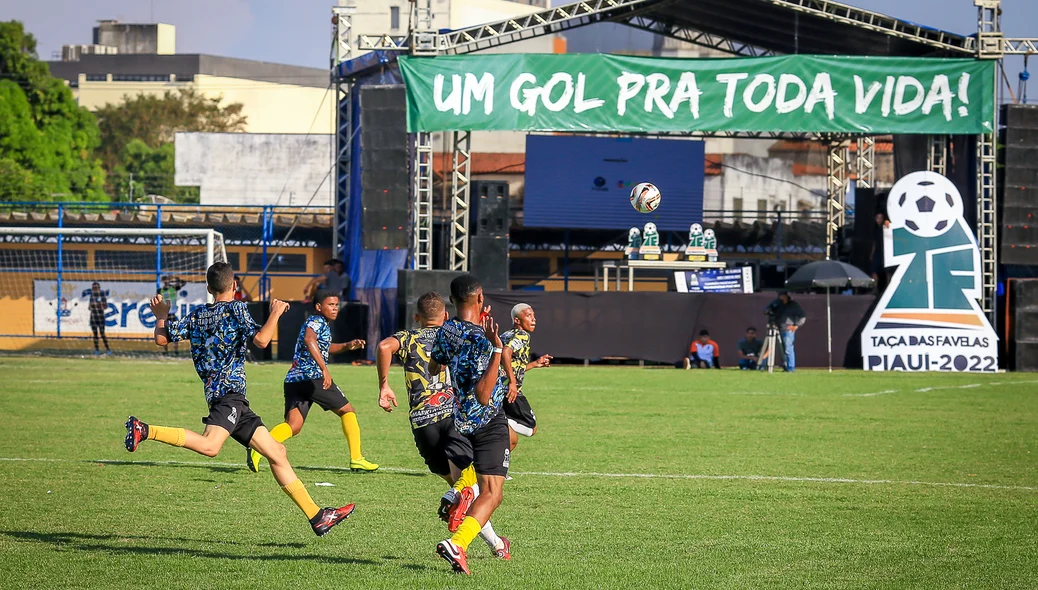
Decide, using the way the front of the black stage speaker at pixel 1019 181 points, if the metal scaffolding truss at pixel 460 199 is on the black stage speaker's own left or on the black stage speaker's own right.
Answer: on the black stage speaker's own right

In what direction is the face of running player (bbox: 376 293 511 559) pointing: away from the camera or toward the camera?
away from the camera

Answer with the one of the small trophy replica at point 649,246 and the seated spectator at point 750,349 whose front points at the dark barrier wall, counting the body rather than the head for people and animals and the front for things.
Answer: the small trophy replica

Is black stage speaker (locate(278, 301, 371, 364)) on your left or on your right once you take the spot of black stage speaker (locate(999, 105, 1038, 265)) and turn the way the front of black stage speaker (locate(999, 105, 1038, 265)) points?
on your right

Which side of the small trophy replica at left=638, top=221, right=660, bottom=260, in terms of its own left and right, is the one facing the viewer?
front

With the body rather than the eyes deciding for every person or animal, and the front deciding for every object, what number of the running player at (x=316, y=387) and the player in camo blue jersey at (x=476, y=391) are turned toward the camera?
0

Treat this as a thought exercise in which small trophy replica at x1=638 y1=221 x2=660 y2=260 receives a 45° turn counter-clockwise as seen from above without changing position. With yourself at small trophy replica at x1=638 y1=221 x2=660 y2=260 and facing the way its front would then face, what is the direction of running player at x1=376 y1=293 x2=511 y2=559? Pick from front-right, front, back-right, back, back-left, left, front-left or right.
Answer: front-right

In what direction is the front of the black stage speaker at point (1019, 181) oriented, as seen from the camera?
facing the viewer

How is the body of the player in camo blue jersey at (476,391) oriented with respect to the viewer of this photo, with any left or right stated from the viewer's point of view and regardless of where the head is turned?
facing away from the viewer and to the right of the viewer

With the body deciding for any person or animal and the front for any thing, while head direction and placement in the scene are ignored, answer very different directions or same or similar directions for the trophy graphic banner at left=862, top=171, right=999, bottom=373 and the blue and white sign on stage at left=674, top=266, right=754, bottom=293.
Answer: same or similar directions

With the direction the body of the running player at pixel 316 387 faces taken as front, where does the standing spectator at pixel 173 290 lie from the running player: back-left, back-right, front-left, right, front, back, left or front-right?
left

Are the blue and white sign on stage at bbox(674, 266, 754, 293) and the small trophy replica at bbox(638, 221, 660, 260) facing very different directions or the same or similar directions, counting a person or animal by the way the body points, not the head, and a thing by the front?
same or similar directions

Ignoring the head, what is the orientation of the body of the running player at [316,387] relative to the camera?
to the viewer's right
